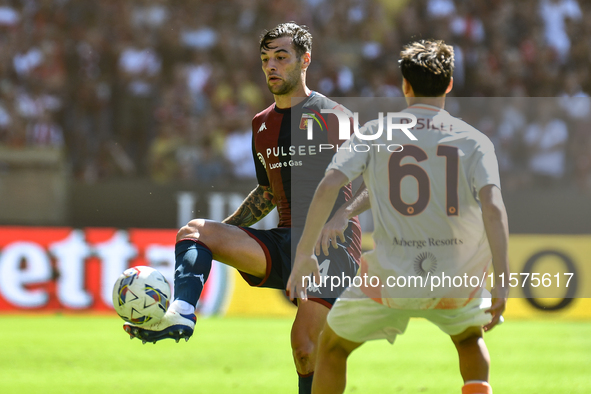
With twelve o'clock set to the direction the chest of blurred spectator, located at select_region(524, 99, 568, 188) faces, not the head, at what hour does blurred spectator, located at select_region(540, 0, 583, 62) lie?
blurred spectator, located at select_region(540, 0, 583, 62) is roughly at 6 o'clock from blurred spectator, located at select_region(524, 99, 568, 188).

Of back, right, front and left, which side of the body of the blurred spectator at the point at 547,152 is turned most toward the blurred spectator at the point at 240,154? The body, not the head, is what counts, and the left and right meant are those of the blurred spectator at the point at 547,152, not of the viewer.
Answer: right

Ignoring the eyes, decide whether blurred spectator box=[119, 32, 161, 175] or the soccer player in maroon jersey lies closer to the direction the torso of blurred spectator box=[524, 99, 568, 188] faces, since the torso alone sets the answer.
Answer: the soccer player in maroon jersey

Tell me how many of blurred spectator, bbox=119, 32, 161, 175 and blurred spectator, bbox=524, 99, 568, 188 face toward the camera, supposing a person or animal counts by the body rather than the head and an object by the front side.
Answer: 2

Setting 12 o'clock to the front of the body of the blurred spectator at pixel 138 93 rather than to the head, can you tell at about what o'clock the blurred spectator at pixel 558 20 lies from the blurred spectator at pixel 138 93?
the blurred spectator at pixel 558 20 is roughly at 9 o'clock from the blurred spectator at pixel 138 93.

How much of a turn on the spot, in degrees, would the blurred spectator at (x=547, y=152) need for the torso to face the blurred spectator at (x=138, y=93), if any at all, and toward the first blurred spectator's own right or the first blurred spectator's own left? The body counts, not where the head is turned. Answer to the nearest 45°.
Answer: approximately 90° to the first blurred spectator's own right
